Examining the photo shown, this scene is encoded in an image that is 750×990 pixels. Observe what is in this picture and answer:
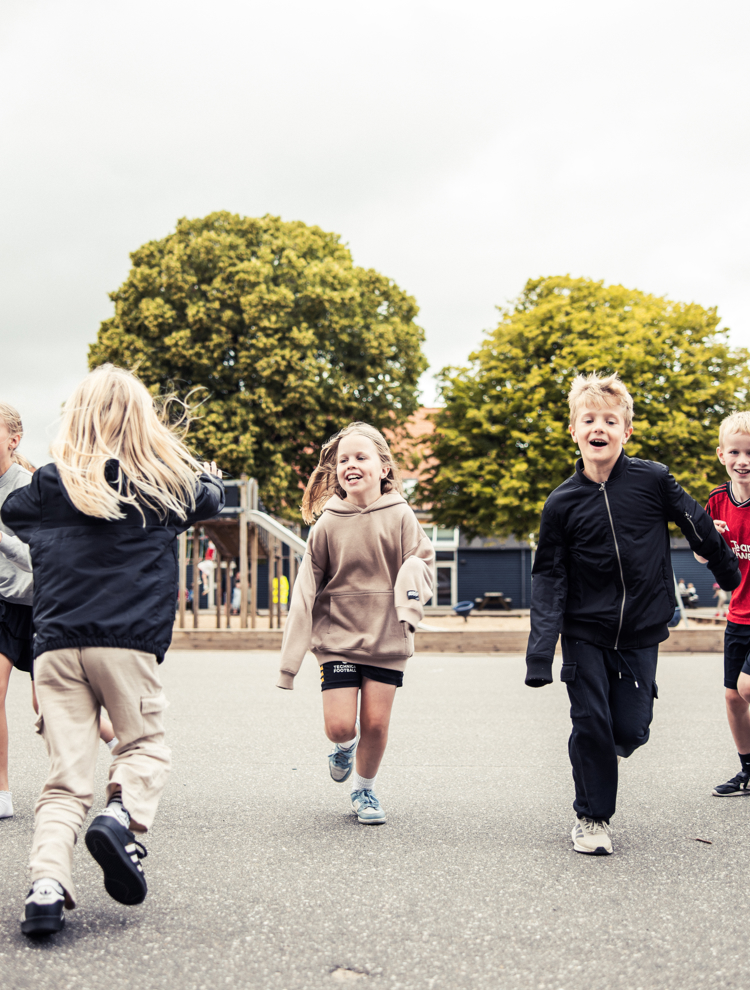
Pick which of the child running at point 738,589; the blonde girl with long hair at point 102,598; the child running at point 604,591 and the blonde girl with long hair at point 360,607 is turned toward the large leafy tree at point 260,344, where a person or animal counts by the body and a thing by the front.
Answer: the blonde girl with long hair at point 102,598

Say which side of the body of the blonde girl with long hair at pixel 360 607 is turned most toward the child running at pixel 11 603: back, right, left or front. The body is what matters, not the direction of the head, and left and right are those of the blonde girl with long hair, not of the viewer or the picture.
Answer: right

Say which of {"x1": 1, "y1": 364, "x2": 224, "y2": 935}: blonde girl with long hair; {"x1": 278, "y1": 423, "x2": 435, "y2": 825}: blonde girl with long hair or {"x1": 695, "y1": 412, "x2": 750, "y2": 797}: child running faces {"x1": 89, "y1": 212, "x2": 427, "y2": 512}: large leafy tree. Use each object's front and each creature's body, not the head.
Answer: {"x1": 1, "y1": 364, "x2": 224, "y2": 935}: blonde girl with long hair

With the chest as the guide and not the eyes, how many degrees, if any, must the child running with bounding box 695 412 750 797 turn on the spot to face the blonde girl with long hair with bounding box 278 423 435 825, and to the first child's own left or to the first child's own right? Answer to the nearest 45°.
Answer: approximately 45° to the first child's own right

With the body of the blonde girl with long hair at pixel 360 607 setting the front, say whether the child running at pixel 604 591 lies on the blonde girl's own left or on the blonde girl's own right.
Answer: on the blonde girl's own left

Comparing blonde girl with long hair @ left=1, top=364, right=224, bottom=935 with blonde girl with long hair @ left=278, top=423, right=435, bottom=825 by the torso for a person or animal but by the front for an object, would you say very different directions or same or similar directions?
very different directions

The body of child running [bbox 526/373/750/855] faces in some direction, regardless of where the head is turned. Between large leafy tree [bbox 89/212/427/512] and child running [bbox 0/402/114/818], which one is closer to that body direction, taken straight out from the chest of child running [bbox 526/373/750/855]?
the child running

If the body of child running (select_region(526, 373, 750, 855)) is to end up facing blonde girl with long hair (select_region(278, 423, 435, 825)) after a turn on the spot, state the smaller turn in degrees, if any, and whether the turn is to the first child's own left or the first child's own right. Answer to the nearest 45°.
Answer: approximately 90° to the first child's own right

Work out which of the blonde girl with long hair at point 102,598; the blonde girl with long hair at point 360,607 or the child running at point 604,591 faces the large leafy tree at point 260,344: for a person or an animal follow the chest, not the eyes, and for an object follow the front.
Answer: the blonde girl with long hair at point 102,598

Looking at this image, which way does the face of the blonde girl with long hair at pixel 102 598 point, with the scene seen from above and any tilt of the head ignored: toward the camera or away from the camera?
away from the camera

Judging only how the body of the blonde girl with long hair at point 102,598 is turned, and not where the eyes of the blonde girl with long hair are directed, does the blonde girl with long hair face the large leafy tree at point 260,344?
yes

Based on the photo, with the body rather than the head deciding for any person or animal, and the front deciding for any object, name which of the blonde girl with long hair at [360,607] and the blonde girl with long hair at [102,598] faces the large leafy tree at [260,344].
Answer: the blonde girl with long hair at [102,598]

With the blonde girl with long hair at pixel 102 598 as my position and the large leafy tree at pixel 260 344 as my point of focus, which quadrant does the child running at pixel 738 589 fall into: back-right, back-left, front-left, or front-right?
front-right

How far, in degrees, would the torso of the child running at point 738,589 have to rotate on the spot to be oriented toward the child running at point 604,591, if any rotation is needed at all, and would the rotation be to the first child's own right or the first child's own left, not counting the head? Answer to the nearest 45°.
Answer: approximately 45° to the first child's own right

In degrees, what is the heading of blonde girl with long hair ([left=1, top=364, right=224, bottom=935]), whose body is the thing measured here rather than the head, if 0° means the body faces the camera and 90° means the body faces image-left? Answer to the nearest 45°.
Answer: approximately 180°

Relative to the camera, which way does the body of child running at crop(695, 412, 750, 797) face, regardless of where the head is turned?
toward the camera
